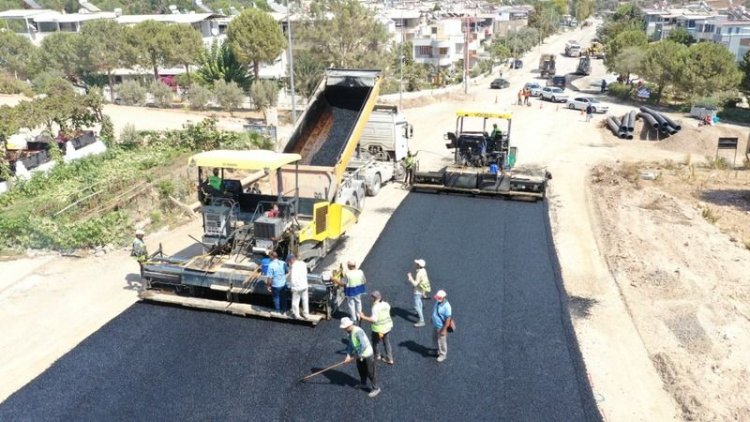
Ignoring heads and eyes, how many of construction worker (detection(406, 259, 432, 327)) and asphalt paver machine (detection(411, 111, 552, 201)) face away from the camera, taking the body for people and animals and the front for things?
1

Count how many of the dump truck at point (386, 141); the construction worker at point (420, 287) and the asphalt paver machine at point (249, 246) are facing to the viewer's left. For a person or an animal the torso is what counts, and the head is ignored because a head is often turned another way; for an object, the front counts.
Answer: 1

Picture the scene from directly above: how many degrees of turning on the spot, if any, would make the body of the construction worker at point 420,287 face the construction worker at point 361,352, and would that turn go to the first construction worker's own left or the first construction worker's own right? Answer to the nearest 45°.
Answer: approximately 90° to the first construction worker's own left

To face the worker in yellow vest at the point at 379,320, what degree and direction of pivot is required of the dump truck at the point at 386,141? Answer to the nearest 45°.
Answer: approximately 135° to its right

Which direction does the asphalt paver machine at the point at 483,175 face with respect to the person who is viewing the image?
facing away from the viewer

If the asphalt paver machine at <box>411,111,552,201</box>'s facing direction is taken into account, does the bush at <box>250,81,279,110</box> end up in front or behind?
in front

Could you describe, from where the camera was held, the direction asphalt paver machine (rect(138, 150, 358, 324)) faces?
facing away from the viewer and to the right of the viewer

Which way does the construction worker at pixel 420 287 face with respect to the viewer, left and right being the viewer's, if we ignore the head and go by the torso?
facing to the left of the viewer

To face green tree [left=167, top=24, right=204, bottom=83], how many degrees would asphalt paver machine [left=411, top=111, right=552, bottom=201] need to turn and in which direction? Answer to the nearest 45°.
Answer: approximately 45° to its left

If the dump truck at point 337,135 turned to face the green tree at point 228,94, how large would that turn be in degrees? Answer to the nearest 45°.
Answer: approximately 45° to its left

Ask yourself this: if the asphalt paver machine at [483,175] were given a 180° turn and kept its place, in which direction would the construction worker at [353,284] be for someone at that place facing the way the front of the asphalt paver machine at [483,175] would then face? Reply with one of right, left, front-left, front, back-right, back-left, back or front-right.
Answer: front

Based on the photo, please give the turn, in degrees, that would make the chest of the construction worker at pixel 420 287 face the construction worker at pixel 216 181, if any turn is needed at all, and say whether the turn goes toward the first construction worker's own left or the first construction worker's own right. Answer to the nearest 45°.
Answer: approximately 45° to the first construction worker's own right

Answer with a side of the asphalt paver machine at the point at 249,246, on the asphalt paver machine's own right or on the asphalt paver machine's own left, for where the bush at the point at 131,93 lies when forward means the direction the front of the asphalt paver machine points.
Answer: on the asphalt paver machine's own left

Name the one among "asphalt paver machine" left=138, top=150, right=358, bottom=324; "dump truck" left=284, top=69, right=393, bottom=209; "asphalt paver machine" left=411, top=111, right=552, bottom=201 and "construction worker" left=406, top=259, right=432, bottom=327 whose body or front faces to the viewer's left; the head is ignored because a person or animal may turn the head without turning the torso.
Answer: the construction worker

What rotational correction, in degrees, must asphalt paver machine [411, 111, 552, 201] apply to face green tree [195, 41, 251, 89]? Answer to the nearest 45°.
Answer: approximately 45° to its left

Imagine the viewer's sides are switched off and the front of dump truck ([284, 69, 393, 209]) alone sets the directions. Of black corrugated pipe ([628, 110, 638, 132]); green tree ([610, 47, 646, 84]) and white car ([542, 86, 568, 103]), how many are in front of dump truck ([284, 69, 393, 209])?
3
